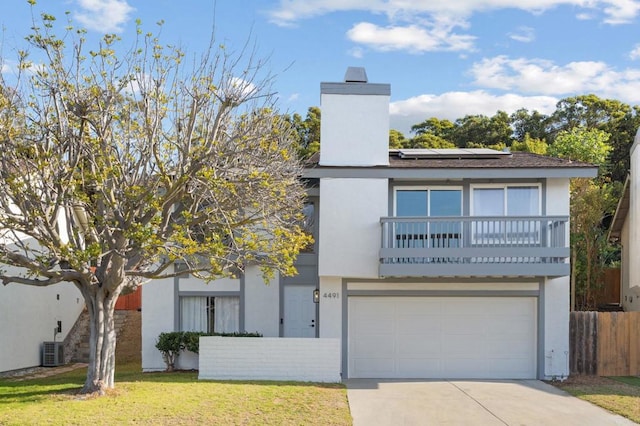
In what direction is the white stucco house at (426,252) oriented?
toward the camera

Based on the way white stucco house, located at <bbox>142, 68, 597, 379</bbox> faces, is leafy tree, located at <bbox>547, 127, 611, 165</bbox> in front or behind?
behind

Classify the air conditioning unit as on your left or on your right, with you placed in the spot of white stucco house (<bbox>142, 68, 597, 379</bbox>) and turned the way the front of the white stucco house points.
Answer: on your right

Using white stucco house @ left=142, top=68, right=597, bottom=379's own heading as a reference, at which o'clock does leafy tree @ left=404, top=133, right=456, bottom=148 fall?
The leafy tree is roughly at 6 o'clock from the white stucco house.

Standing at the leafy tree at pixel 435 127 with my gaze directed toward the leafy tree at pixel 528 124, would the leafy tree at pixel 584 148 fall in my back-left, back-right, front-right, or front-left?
front-right

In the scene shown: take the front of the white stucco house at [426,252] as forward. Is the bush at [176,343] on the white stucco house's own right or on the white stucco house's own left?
on the white stucco house's own right

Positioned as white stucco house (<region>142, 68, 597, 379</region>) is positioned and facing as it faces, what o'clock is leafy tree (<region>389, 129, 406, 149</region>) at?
The leafy tree is roughly at 6 o'clock from the white stucco house.

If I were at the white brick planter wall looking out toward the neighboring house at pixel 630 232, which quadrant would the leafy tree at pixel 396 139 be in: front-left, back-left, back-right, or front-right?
front-left

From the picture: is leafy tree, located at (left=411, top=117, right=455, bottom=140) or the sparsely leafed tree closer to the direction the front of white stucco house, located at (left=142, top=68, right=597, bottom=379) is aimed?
the sparsely leafed tree

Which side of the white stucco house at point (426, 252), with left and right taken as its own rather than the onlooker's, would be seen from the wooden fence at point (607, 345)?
left
